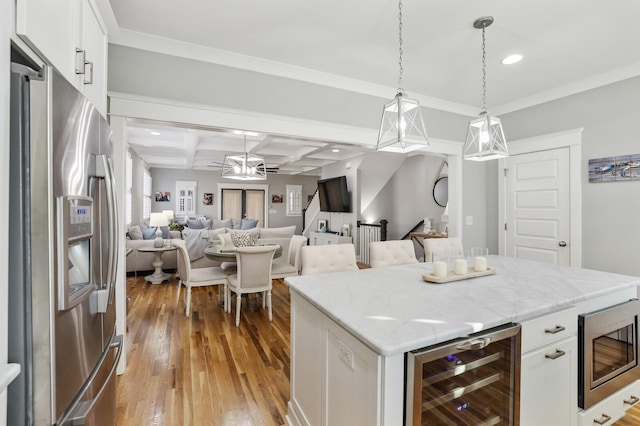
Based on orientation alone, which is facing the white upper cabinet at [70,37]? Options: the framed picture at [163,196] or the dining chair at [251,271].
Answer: the framed picture

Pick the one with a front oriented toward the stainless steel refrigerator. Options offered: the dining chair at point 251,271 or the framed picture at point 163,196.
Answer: the framed picture

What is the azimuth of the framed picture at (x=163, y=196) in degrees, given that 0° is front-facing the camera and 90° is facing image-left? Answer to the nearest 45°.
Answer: approximately 0°

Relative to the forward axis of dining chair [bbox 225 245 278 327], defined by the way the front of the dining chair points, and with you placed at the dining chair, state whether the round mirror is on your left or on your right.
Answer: on your right

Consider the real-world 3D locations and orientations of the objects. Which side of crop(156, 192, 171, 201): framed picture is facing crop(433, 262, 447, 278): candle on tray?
front

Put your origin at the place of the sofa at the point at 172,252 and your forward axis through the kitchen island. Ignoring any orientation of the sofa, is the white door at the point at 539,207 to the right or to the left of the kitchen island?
left

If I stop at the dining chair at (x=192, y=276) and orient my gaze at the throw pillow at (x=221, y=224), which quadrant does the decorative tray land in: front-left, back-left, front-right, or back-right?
back-right

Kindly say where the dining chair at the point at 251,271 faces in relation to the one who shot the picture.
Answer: facing away from the viewer and to the left of the viewer

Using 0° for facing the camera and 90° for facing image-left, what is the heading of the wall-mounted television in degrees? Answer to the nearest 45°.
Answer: approximately 45°

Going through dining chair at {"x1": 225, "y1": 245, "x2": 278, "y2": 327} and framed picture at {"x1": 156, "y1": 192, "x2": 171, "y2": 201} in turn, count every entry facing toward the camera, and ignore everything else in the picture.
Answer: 1

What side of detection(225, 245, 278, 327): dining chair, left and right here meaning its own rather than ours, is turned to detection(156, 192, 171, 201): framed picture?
front
